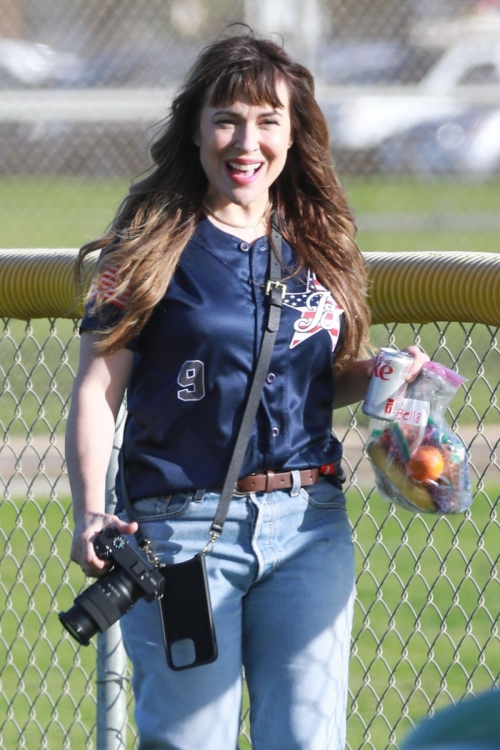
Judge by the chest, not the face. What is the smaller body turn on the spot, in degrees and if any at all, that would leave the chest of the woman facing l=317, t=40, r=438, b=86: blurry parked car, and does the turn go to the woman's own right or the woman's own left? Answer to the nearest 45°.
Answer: approximately 180°

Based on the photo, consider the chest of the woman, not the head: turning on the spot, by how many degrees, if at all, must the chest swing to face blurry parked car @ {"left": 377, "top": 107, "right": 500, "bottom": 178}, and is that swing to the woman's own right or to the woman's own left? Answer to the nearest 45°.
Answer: approximately 180°

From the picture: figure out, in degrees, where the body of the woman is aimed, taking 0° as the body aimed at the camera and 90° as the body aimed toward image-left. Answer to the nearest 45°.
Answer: approximately 0°

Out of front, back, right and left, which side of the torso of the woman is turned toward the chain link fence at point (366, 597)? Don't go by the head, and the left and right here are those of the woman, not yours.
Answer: back

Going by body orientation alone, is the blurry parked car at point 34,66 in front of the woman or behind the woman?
behind

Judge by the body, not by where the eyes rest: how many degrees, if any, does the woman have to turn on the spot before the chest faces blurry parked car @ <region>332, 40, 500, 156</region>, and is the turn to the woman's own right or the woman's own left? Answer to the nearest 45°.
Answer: approximately 180°
